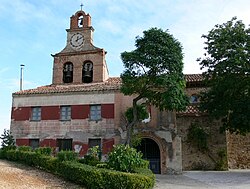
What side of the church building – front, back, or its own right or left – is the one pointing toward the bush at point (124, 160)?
front

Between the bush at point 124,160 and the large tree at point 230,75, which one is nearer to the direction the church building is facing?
the bush

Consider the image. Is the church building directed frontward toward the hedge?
yes

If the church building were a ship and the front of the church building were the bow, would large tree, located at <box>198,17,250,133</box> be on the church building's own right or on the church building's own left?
on the church building's own left

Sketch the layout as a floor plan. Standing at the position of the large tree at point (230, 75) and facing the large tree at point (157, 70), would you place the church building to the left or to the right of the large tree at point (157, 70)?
right

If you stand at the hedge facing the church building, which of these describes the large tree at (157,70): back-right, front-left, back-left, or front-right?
front-right

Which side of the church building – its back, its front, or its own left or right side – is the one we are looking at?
front

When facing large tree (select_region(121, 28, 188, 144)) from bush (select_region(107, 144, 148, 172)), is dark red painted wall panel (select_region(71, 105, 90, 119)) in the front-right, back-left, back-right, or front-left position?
front-left
